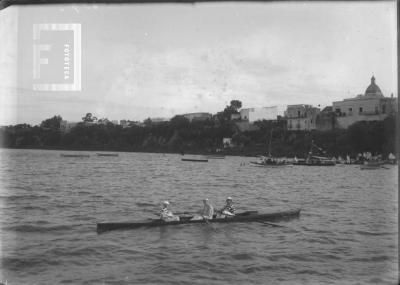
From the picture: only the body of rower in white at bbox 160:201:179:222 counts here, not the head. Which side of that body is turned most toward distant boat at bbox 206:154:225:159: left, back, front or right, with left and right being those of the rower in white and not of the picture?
left

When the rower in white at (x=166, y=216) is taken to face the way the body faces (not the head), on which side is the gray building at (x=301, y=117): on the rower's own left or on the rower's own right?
on the rower's own left

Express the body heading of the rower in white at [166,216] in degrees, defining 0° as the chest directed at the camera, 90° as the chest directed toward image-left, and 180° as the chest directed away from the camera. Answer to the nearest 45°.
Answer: approximately 270°

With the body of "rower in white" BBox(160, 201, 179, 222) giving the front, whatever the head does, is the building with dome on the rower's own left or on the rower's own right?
on the rower's own left
